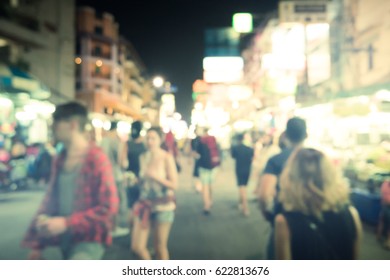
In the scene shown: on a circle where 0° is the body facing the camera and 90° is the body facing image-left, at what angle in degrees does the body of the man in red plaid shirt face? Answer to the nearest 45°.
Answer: approximately 45°

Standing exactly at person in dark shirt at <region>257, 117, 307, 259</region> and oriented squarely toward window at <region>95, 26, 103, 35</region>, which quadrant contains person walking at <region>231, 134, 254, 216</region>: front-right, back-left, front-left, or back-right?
front-right

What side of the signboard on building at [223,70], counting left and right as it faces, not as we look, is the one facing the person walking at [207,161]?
front

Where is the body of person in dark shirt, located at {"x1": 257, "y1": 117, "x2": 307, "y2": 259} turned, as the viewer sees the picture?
away from the camera

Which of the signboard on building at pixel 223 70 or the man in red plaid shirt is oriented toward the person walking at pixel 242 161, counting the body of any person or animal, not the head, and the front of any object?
the signboard on building

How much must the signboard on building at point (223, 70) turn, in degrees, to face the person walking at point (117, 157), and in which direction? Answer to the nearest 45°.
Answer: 0° — it already faces them

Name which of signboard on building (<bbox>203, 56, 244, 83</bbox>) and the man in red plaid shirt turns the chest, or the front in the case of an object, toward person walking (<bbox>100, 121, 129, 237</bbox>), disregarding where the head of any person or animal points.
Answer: the signboard on building

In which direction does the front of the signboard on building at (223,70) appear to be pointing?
toward the camera

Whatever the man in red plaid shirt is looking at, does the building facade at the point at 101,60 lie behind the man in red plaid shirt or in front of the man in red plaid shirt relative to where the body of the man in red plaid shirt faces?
behind

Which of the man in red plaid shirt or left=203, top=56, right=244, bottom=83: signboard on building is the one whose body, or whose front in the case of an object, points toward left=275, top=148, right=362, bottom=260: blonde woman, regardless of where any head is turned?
the signboard on building

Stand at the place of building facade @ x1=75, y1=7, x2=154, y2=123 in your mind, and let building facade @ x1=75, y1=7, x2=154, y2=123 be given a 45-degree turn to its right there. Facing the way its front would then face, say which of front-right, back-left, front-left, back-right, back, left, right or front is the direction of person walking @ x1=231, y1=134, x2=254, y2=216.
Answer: front

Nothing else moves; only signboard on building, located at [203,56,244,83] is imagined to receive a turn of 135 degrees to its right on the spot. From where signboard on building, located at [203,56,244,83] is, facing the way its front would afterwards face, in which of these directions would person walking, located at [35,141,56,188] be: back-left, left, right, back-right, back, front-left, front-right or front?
back-left

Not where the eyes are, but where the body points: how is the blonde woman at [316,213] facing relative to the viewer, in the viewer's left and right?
facing away from the viewer

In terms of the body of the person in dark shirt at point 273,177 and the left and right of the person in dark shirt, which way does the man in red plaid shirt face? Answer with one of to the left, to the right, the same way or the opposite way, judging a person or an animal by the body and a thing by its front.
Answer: the opposite way

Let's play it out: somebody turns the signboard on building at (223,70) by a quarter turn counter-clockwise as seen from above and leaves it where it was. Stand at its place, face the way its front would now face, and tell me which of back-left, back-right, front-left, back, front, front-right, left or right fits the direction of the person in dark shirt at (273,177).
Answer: right

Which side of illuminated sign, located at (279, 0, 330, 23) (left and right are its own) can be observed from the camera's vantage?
front

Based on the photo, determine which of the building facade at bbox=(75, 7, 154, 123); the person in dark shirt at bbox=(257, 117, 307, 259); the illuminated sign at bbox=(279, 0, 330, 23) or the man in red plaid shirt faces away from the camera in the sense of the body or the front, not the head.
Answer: the person in dark shirt

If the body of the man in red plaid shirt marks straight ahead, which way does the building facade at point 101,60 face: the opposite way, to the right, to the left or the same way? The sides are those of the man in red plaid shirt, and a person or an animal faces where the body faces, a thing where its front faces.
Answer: to the left
